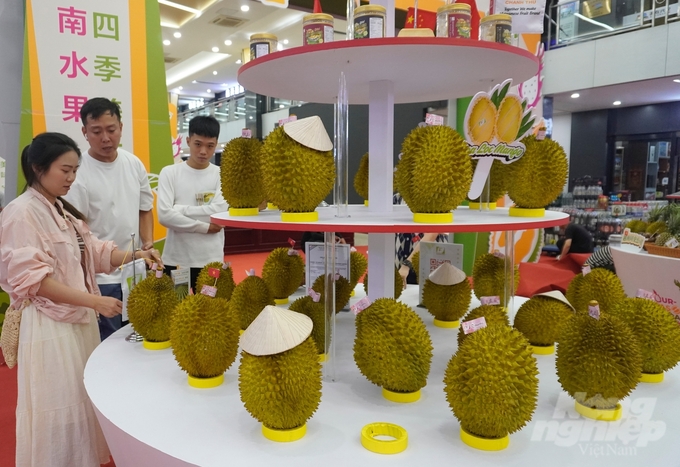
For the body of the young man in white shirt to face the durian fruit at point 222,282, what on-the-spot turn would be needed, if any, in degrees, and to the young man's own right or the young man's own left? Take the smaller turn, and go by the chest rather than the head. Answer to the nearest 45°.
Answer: approximately 45° to the young man's own right

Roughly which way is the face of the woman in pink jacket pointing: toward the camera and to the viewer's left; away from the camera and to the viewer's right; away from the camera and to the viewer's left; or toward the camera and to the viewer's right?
toward the camera and to the viewer's right

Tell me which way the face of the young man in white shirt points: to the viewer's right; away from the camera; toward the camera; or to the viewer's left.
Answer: toward the camera

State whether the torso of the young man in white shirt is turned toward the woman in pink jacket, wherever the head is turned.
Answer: no

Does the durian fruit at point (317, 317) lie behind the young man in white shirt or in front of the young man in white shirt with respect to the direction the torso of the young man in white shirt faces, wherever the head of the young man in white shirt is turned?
in front

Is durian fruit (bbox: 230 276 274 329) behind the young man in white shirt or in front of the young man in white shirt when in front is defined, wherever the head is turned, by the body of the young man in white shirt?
in front

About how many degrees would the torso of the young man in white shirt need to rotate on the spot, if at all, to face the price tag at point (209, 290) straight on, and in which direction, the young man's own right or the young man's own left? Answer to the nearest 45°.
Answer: approximately 45° to the young man's own right

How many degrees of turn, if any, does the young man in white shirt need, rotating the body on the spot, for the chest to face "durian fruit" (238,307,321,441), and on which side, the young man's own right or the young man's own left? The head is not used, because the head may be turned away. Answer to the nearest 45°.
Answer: approximately 45° to the young man's own right
